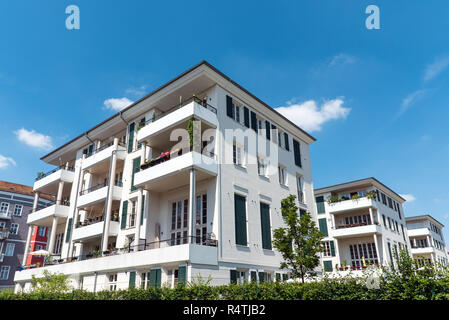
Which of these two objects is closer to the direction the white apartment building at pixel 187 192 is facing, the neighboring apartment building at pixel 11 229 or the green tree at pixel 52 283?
the green tree

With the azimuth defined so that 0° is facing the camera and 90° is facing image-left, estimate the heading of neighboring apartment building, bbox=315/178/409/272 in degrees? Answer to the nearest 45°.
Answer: approximately 45°

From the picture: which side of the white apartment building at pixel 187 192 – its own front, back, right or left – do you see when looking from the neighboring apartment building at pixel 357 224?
back
